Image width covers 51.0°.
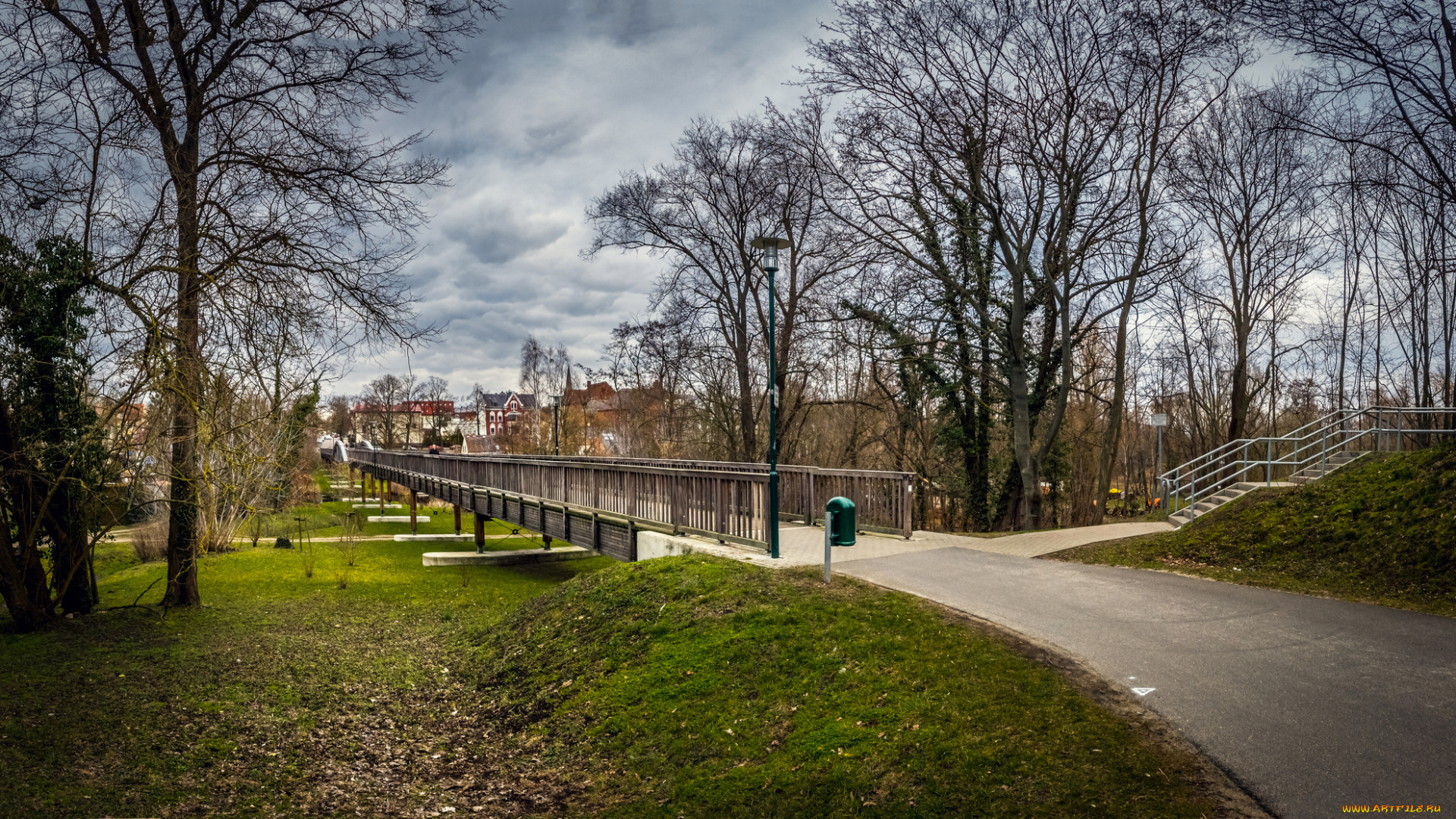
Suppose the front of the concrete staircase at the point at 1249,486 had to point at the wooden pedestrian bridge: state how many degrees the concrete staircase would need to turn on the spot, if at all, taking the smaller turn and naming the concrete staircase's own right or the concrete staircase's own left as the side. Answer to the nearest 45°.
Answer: approximately 45° to the concrete staircase's own right

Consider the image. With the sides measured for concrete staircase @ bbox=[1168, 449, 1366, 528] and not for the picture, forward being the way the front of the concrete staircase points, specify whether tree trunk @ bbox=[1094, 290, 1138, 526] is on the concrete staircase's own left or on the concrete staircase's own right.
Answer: on the concrete staircase's own right

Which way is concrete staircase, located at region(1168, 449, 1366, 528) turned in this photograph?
to the viewer's left
